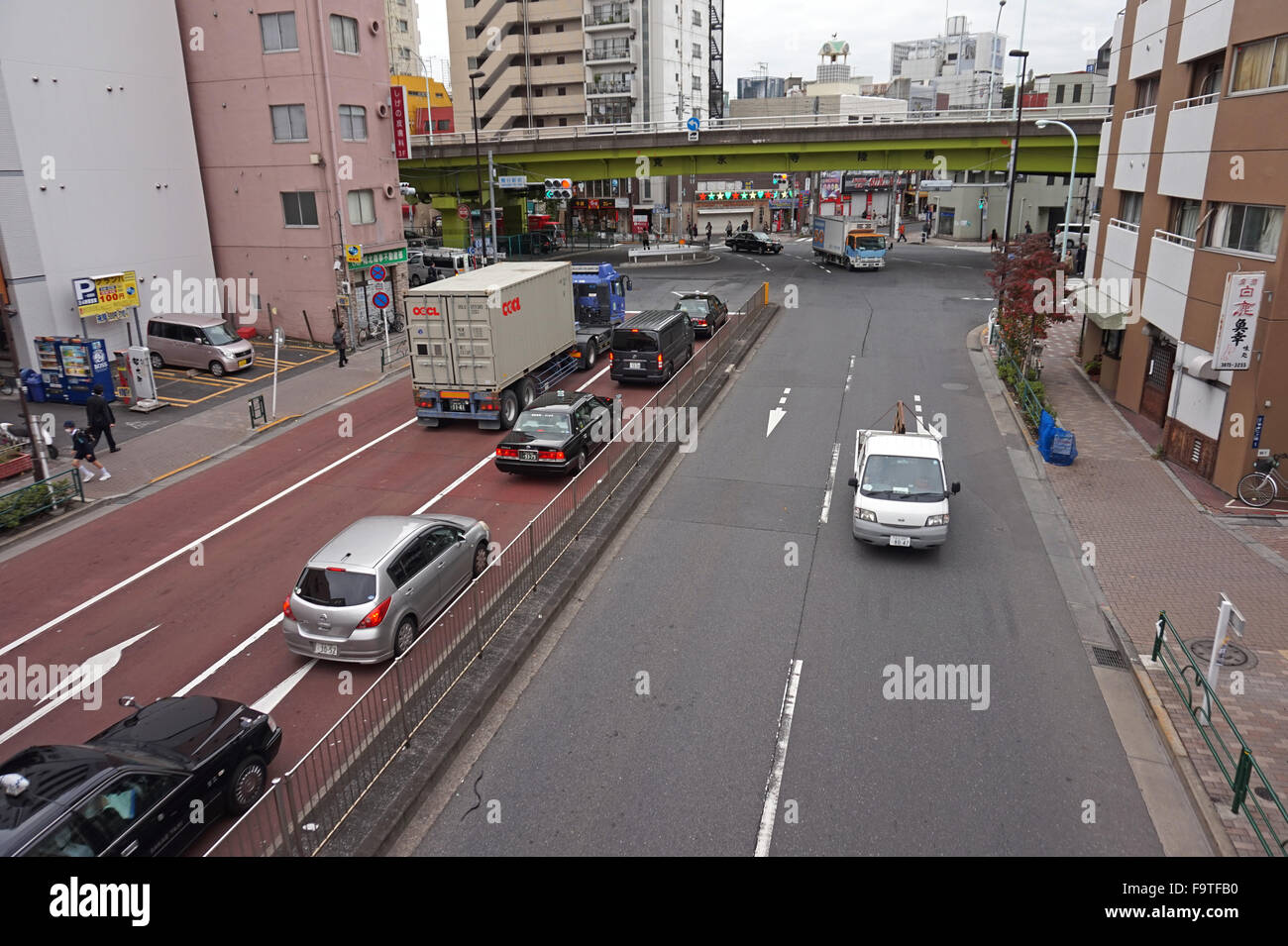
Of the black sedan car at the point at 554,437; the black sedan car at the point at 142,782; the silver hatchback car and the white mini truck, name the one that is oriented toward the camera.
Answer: the white mini truck

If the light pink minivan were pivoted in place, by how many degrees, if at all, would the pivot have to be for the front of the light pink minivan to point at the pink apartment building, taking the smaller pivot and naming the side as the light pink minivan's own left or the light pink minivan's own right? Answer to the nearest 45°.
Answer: approximately 90° to the light pink minivan's own left

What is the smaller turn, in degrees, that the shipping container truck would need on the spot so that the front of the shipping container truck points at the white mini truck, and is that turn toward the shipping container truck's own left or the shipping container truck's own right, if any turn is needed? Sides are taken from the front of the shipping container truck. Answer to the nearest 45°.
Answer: approximately 90° to the shipping container truck's own right

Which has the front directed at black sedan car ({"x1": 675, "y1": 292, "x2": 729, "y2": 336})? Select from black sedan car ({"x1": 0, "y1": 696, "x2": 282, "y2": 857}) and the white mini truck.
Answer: black sedan car ({"x1": 0, "y1": 696, "x2": 282, "y2": 857})

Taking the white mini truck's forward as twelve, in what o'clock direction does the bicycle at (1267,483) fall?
The bicycle is roughly at 8 o'clock from the white mini truck.

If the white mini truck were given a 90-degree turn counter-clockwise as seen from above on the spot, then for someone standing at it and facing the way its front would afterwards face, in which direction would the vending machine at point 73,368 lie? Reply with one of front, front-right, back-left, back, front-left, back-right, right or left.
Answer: back

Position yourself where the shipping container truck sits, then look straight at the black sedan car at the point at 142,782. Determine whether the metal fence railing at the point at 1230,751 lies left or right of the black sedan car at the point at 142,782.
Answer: left

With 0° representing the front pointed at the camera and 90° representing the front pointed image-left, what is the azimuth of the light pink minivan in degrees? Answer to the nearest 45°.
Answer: approximately 315°

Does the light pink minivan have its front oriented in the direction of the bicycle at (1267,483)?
yes

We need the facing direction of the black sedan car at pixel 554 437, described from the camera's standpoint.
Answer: facing away from the viewer and to the right of the viewer

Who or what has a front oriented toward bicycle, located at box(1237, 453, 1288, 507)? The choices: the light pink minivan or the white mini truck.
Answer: the light pink minivan

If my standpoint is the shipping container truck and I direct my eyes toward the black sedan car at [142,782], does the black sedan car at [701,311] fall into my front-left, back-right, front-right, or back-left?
back-left

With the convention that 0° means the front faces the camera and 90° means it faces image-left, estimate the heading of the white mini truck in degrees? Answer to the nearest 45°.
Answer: approximately 0°
